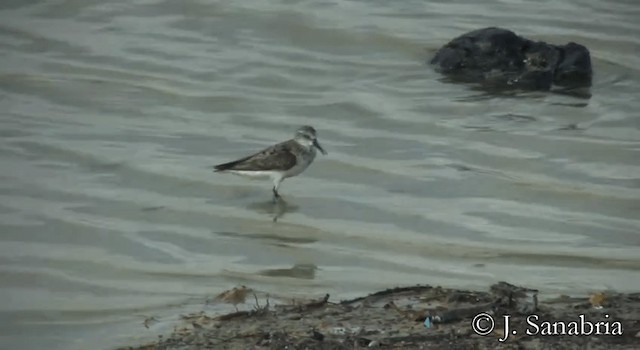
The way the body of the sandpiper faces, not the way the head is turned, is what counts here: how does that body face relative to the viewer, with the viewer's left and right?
facing to the right of the viewer

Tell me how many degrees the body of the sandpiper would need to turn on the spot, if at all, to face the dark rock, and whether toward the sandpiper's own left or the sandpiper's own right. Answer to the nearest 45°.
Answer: approximately 45° to the sandpiper's own left
